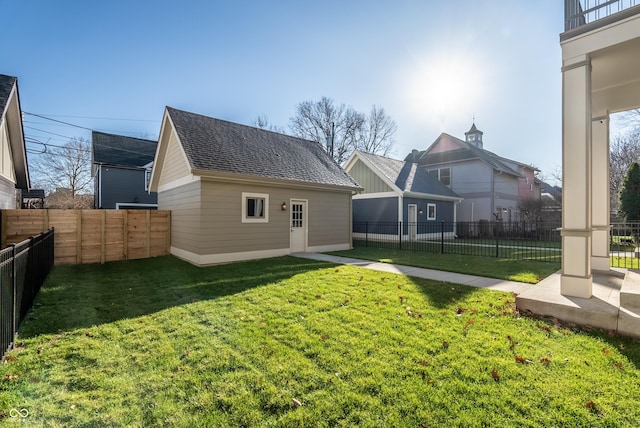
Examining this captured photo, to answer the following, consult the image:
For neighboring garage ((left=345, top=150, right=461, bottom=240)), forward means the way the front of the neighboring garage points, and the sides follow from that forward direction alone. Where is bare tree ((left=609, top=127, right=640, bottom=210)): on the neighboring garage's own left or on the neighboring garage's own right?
on the neighboring garage's own left

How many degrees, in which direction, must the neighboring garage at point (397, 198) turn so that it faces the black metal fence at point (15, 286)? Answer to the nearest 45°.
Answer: approximately 45° to its right

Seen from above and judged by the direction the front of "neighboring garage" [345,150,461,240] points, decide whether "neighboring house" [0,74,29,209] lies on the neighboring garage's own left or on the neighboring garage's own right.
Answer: on the neighboring garage's own right

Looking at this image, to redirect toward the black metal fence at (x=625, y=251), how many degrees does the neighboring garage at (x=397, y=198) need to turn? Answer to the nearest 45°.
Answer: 0° — it already faces it

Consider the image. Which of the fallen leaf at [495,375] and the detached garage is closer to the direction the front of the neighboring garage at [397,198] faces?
the fallen leaf

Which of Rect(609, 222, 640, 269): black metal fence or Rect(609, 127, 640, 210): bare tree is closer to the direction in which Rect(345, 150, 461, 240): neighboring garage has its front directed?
the black metal fence

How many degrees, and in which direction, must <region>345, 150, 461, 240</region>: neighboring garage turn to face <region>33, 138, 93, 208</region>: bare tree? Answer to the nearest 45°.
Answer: approximately 135° to its right

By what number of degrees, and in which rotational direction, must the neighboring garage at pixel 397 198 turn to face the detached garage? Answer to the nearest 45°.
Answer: approximately 90° to its right

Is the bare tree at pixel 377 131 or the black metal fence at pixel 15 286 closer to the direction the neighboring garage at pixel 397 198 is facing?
the black metal fence

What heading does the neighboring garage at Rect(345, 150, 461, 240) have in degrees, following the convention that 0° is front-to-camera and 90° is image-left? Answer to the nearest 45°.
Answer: approximately 315°
